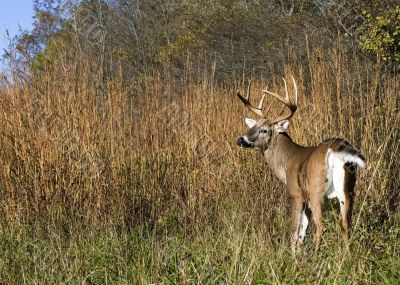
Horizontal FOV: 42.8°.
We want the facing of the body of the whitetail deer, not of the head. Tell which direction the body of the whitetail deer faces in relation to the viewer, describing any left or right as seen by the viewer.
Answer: facing away from the viewer and to the left of the viewer
